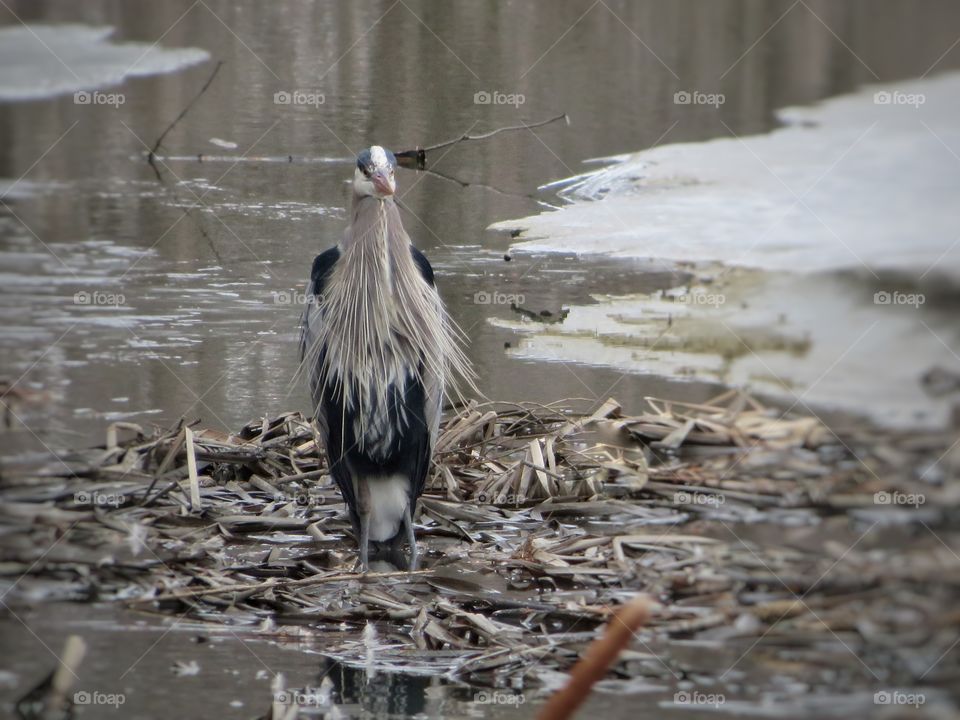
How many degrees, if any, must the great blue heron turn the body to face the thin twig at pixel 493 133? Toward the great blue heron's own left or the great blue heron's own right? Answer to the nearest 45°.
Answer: approximately 180°

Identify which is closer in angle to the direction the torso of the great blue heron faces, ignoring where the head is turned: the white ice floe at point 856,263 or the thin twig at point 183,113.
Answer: the white ice floe

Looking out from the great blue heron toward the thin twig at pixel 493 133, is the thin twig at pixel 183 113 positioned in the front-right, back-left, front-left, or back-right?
front-left

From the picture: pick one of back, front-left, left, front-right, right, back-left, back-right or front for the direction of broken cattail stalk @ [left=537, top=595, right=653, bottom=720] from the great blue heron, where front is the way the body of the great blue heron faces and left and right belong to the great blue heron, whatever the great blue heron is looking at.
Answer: front

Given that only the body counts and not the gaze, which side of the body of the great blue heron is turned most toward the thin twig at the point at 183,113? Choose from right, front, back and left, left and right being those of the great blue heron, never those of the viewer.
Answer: back

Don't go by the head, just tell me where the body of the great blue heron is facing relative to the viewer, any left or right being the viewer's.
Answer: facing the viewer
